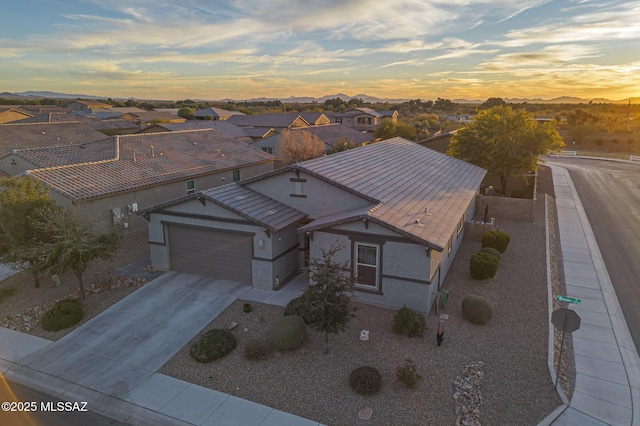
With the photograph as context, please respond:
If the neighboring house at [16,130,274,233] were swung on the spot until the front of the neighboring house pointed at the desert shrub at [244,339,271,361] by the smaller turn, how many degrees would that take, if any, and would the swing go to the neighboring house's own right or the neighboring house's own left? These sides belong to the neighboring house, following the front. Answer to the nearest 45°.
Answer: approximately 45° to the neighboring house's own left

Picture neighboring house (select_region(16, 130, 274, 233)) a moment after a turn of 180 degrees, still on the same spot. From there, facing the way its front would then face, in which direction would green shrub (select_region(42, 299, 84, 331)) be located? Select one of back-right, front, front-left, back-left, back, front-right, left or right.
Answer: back-right

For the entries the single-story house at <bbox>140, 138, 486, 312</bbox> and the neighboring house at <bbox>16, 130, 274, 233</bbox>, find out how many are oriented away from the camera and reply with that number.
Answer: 0

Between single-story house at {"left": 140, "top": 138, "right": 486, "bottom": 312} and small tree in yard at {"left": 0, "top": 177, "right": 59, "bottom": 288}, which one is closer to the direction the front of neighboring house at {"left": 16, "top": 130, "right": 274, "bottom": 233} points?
the small tree in yard

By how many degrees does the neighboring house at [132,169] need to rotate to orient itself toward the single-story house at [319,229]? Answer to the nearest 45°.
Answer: approximately 90° to its left

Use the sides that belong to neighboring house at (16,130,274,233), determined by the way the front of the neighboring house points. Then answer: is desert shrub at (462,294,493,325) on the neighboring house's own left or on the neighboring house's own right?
on the neighboring house's own left

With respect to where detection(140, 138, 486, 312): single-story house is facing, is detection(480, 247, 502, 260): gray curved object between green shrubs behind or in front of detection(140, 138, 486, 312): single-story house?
behind

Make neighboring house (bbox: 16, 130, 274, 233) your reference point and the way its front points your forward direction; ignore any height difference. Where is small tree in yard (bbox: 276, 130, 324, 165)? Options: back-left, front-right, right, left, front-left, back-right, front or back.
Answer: back

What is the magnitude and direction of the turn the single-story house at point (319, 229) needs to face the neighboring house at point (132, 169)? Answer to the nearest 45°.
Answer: approximately 90° to its right

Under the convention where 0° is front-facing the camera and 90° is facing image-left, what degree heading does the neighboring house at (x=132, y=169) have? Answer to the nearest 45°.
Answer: approximately 45°

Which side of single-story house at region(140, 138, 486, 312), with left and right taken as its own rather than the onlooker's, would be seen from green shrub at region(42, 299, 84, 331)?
front

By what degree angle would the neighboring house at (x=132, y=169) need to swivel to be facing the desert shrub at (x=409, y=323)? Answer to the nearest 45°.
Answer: approximately 45° to its left

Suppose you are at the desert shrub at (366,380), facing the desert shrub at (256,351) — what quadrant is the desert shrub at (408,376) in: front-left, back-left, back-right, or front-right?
back-right

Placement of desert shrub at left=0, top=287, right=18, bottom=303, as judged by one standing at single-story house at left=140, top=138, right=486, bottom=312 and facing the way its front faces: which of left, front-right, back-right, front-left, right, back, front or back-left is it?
front-right

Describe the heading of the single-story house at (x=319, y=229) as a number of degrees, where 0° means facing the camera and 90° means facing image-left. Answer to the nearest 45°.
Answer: approximately 45°

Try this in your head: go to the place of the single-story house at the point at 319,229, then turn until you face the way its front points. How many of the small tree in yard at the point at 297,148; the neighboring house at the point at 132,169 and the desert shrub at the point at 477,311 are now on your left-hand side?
1

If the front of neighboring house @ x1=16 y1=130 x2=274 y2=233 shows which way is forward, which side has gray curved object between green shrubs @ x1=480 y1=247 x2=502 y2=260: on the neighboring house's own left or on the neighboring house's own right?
on the neighboring house's own left

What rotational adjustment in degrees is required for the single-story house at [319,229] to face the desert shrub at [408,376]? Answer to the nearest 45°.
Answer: approximately 45° to its left
